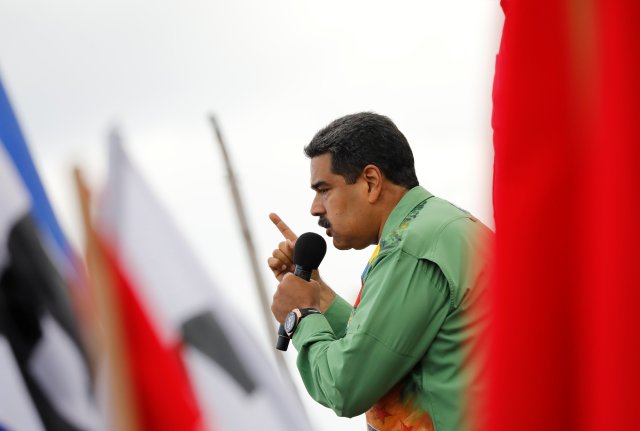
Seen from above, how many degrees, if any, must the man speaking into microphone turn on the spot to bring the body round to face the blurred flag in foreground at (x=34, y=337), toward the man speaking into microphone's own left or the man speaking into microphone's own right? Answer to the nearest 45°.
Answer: approximately 45° to the man speaking into microphone's own left

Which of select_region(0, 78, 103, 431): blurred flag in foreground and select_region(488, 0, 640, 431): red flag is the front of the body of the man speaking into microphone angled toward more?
the blurred flag in foreground

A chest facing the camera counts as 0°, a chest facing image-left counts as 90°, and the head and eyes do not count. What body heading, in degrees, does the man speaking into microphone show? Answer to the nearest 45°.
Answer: approximately 90°

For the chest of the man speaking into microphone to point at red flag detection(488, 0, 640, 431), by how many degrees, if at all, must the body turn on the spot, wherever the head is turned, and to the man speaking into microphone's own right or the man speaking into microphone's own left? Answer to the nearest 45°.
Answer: approximately 90° to the man speaking into microphone's own left

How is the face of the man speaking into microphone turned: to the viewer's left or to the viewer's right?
to the viewer's left
